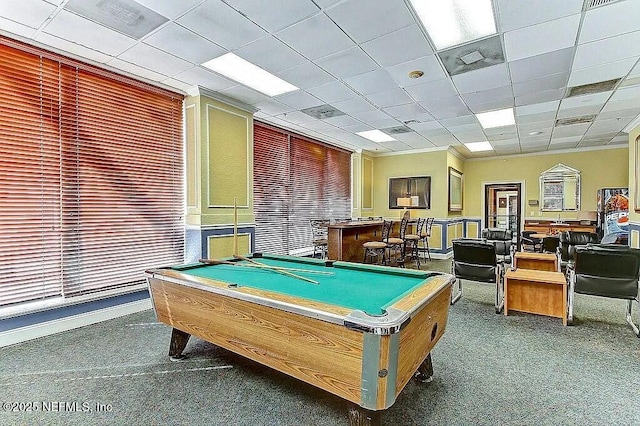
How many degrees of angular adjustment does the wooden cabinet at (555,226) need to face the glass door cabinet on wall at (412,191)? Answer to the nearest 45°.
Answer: approximately 45° to its right

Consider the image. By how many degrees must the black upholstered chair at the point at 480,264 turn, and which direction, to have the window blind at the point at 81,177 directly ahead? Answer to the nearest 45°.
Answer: approximately 180°

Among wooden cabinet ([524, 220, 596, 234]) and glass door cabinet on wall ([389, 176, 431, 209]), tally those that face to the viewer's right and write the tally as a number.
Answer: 0

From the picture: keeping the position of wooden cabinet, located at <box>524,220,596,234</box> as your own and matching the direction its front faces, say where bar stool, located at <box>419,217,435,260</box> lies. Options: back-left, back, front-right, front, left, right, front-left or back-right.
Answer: front-right

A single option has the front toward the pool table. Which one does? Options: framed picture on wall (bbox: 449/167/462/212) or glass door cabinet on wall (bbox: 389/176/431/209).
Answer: glass door cabinet on wall (bbox: 389/176/431/209)

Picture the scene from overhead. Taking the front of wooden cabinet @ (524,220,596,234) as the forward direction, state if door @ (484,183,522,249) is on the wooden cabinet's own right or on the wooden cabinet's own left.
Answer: on the wooden cabinet's own right

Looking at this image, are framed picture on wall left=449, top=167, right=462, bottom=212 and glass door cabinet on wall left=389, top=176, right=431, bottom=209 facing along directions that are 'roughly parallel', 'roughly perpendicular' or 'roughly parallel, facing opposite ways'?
roughly perpendicular

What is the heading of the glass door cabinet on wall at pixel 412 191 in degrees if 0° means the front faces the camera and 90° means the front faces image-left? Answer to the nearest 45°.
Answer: approximately 0°

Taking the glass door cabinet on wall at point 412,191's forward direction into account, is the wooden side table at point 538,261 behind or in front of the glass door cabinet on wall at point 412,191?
in front

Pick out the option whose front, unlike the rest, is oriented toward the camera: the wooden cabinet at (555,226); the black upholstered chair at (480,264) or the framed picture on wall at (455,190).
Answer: the wooden cabinet
